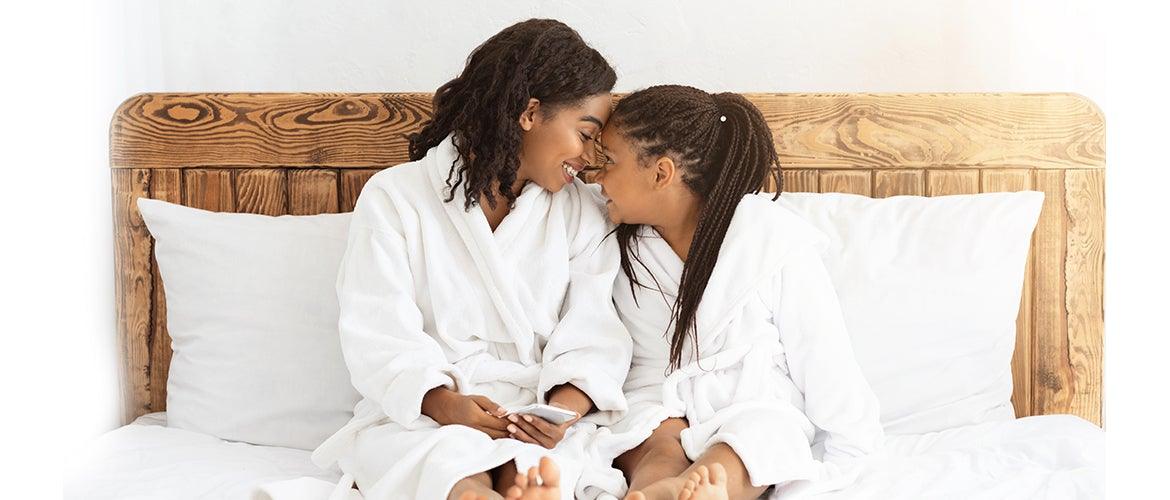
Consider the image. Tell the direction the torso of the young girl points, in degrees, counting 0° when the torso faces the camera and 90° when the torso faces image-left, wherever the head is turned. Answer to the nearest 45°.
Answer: approximately 45°
